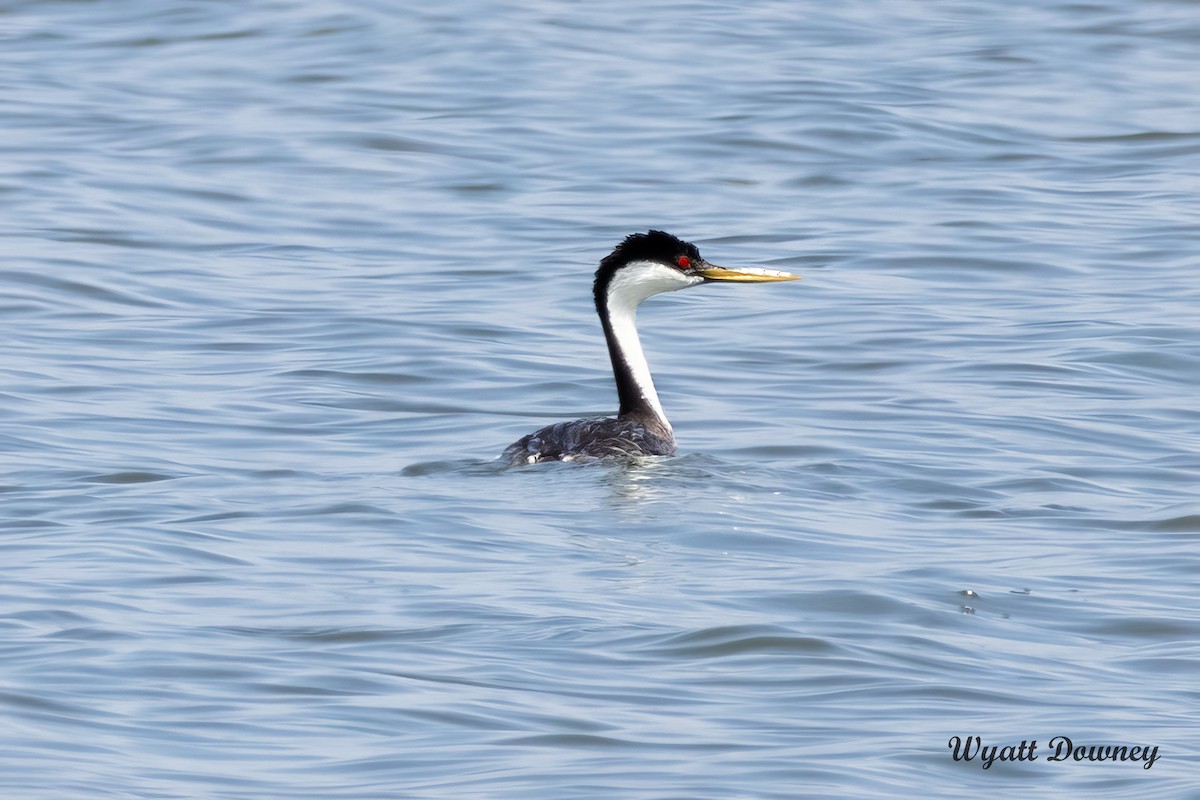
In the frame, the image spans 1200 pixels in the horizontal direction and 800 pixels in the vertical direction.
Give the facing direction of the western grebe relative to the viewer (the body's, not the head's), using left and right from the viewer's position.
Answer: facing to the right of the viewer
